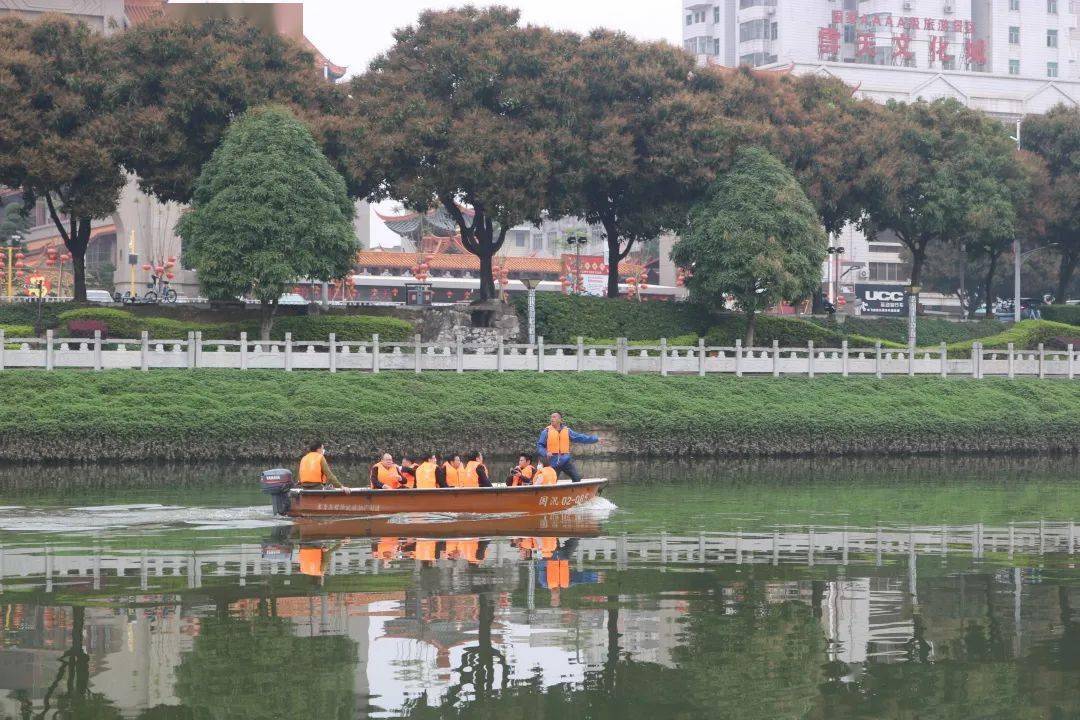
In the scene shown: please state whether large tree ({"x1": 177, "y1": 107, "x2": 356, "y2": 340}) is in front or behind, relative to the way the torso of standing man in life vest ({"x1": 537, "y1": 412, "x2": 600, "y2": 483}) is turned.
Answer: behind

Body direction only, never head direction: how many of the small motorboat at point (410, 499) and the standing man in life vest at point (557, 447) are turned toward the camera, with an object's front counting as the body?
1

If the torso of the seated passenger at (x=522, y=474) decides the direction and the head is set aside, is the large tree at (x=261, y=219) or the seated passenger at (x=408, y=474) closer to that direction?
the seated passenger

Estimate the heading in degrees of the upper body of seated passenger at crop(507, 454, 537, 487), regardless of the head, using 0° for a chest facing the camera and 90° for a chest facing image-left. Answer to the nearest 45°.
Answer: approximately 45°

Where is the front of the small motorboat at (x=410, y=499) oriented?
to the viewer's right
